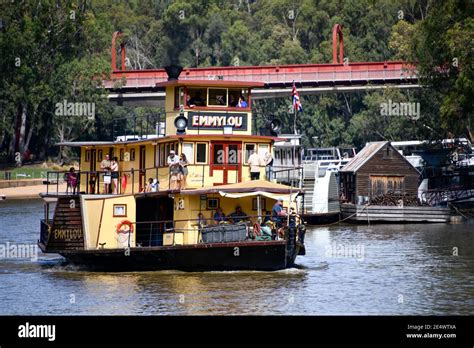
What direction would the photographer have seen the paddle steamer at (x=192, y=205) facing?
facing the viewer and to the right of the viewer

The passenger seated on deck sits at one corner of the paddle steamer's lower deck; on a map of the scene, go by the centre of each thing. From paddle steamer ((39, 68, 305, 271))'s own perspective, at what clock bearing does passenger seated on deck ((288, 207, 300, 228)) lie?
The passenger seated on deck is roughly at 11 o'clock from the paddle steamer.
